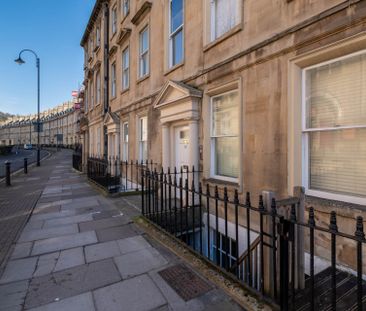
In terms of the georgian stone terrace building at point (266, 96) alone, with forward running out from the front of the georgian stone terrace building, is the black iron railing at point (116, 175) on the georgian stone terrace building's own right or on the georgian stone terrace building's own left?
on the georgian stone terrace building's own right

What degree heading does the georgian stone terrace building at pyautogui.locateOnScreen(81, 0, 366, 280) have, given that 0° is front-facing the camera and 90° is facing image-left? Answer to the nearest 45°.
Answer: approximately 45°

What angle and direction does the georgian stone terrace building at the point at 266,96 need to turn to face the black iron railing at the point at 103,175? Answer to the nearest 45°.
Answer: approximately 90° to its right
